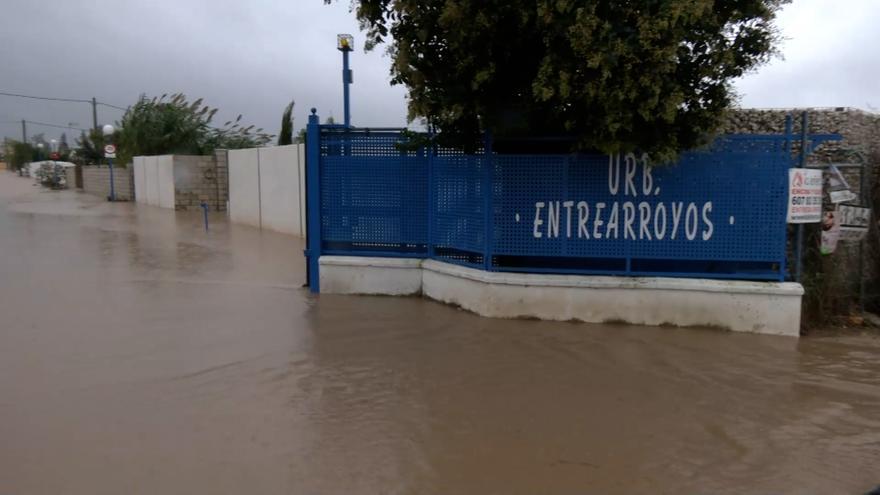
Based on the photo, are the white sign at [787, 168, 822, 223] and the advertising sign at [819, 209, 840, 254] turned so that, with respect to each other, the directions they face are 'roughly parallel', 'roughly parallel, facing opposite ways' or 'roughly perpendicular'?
roughly parallel

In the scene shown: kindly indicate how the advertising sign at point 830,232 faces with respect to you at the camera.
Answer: facing the viewer

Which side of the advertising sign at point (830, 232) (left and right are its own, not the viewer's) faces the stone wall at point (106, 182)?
right

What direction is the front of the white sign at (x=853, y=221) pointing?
toward the camera

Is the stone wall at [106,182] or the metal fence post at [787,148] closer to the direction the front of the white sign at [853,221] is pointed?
the metal fence post

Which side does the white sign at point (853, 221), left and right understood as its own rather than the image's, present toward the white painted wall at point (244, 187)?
right

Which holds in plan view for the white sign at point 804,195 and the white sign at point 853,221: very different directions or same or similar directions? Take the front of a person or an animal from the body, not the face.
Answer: same or similar directions

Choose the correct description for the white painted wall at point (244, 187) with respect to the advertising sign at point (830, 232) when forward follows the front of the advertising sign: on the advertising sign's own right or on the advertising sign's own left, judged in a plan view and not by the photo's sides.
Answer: on the advertising sign's own right

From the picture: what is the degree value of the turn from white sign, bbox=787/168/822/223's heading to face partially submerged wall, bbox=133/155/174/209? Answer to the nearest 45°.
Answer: approximately 135° to its right

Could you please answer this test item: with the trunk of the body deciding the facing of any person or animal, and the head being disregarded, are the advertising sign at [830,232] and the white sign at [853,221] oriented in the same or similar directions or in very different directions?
same or similar directions

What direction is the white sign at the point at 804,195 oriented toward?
toward the camera

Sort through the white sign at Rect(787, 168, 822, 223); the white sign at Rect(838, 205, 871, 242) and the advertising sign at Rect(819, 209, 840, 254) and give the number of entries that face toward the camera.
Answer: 3

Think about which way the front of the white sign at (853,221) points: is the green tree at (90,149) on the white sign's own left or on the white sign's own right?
on the white sign's own right
